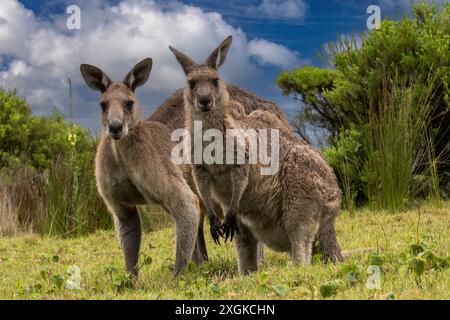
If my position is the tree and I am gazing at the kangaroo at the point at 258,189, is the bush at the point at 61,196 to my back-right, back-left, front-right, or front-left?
front-right

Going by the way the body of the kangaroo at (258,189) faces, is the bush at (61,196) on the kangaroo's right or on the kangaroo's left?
on the kangaroo's right

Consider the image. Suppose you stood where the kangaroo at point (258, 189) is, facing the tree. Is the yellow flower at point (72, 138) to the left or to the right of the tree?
left

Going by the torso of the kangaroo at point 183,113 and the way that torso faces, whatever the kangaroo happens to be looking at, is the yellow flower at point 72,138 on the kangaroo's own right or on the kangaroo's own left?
on the kangaroo's own right

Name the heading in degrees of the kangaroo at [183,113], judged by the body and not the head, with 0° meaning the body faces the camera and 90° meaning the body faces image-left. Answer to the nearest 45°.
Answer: approximately 90°

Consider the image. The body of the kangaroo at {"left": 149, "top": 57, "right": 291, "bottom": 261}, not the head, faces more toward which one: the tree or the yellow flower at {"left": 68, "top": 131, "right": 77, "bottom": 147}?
the yellow flower

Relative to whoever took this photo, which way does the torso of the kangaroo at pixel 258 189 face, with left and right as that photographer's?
facing the viewer and to the left of the viewer

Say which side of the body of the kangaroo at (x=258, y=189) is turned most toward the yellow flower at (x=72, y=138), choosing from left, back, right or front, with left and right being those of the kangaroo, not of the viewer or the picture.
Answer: right
